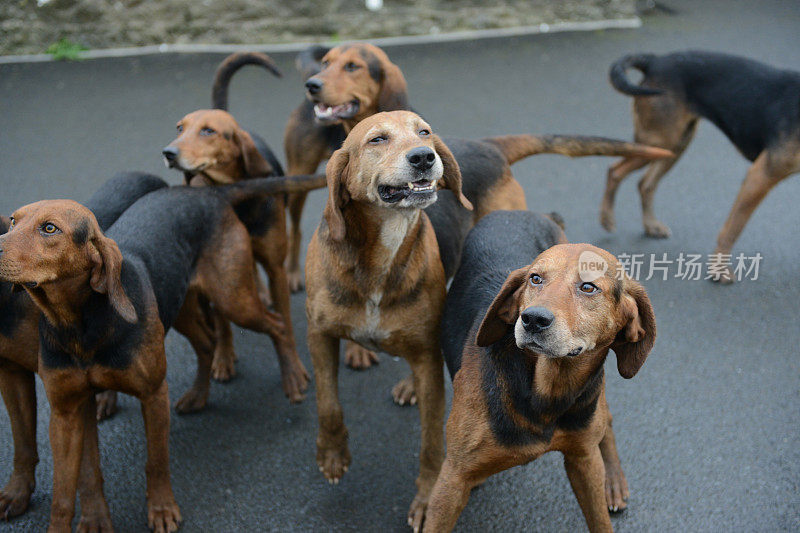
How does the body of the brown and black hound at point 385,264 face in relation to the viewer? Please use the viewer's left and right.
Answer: facing the viewer

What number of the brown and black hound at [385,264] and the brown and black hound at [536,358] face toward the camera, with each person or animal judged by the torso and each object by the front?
2

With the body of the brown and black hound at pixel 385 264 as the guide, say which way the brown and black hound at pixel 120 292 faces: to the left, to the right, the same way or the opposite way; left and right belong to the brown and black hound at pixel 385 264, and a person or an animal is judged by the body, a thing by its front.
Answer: the same way

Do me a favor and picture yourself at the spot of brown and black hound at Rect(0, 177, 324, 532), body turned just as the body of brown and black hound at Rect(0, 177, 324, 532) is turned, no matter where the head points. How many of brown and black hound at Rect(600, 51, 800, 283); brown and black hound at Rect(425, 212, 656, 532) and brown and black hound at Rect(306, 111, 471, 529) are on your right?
0

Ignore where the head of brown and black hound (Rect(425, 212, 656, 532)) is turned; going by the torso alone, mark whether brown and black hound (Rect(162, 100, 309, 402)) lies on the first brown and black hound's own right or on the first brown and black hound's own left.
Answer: on the first brown and black hound's own right

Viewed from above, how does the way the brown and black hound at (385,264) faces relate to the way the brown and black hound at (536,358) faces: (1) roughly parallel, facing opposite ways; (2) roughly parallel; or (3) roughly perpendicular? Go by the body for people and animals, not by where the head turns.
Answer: roughly parallel

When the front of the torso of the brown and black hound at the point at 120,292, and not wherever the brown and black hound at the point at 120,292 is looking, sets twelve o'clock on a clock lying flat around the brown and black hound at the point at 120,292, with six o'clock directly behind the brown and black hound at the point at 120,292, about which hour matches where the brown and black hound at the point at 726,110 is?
the brown and black hound at the point at 726,110 is roughly at 7 o'clock from the brown and black hound at the point at 120,292.

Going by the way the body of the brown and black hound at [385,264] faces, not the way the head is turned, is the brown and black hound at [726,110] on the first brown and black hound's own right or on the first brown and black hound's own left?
on the first brown and black hound's own left

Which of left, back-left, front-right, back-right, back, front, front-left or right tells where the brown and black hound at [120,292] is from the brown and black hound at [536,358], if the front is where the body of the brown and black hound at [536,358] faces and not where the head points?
right

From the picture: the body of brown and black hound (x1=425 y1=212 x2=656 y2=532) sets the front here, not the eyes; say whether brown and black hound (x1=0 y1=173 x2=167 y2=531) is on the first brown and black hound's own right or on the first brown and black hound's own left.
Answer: on the first brown and black hound's own right

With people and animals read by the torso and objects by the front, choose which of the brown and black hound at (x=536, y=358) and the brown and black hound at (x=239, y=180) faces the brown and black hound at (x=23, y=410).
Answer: the brown and black hound at (x=239, y=180)

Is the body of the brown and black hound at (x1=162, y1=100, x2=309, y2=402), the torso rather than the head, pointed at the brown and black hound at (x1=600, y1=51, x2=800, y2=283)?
no
